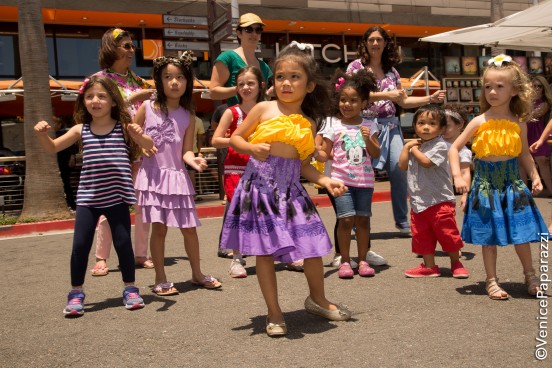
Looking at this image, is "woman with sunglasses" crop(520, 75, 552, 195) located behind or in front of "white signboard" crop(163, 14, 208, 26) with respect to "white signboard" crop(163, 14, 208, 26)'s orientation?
in front

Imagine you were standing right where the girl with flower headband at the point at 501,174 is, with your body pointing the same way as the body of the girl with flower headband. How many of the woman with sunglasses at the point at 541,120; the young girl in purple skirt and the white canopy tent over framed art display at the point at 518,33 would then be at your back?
2

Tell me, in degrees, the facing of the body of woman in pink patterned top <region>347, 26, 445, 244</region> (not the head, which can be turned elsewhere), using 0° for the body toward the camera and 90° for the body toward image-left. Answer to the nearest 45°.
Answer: approximately 0°

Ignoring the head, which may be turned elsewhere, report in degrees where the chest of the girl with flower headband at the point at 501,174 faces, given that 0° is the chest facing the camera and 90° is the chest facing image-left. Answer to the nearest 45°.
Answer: approximately 0°

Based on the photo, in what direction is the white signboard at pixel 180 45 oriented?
toward the camera

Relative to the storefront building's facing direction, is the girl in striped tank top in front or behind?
in front

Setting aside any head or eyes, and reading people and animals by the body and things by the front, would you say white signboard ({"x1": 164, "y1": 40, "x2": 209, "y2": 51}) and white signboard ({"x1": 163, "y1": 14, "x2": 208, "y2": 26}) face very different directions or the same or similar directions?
same or similar directions

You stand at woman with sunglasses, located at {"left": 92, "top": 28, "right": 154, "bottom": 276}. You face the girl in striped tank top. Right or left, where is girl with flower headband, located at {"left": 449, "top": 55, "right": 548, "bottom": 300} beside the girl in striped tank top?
left

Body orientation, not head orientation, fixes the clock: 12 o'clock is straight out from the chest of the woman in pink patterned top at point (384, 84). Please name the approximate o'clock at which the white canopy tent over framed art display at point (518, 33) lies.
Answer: The white canopy tent over framed art display is roughly at 7 o'clock from the woman in pink patterned top.

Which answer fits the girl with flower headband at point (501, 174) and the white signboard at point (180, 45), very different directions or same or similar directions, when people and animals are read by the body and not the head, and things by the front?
same or similar directions

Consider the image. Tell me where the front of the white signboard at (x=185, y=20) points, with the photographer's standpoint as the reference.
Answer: facing the viewer

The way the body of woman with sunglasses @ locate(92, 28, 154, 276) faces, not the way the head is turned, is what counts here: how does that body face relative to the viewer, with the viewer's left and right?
facing the viewer and to the right of the viewer

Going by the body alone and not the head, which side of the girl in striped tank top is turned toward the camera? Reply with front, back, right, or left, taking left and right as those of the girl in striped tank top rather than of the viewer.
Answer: front
